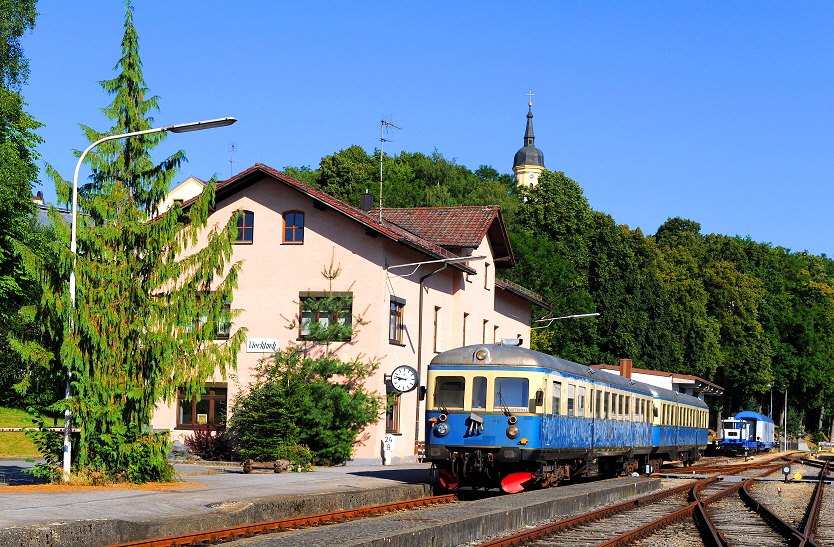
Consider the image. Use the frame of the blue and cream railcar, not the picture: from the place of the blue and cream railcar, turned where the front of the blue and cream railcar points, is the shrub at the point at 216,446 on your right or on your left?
on your right

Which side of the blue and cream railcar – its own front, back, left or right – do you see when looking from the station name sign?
right

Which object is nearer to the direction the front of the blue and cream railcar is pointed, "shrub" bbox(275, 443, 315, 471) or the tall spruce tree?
the tall spruce tree

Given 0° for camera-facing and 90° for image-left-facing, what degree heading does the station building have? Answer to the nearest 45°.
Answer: approximately 315°

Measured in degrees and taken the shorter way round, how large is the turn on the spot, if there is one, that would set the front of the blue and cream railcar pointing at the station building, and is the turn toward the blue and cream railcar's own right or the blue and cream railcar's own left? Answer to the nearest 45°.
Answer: approximately 90° to the blue and cream railcar's own right

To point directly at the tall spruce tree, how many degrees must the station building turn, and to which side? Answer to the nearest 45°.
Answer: approximately 45° to its right

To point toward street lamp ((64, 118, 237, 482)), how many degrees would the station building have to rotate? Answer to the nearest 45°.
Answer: approximately 45° to its right

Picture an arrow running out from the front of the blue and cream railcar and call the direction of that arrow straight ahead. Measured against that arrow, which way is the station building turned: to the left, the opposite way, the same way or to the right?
to the left

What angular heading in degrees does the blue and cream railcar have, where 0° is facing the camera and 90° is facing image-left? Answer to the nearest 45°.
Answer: approximately 45°

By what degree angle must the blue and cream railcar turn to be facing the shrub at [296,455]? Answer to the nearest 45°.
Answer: approximately 90° to its right

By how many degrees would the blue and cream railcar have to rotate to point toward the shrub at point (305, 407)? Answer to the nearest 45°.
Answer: approximately 90° to its right
